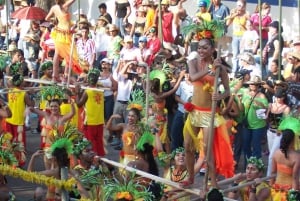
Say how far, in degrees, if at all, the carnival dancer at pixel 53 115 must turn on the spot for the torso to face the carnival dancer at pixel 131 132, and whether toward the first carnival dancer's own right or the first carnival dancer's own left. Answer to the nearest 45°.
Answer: approximately 45° to the first carnival dancer's own left

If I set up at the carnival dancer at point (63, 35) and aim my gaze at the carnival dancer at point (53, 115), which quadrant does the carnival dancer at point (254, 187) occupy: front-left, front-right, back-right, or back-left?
front-left

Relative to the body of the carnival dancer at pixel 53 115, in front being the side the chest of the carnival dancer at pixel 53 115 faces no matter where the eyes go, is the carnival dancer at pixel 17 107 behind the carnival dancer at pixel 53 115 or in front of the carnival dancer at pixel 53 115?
behind

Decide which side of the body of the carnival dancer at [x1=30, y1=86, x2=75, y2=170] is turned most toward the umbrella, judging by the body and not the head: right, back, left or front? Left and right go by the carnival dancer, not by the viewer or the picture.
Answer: back

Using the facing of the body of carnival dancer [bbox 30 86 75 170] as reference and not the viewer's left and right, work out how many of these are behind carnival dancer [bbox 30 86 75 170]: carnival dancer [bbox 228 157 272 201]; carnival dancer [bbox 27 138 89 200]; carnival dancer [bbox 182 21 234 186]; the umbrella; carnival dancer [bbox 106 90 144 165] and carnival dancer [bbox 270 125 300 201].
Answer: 1

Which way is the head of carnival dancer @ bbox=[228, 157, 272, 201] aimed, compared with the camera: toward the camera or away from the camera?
toward the camera

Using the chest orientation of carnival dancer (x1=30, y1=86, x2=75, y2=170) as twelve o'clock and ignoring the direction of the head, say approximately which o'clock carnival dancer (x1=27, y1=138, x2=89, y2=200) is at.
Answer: carnival dancer (x1=27, y1=138, x2=89, y2=200) is roughly at 12 o'clock from carnival dancer (x1=30, y1=86, x2=75, y2=170).

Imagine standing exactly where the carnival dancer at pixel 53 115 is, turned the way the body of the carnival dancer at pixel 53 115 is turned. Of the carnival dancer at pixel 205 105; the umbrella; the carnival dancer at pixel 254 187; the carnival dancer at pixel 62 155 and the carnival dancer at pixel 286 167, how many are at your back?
1

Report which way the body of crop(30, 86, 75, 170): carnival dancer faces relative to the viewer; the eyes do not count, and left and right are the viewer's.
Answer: facing the viewer

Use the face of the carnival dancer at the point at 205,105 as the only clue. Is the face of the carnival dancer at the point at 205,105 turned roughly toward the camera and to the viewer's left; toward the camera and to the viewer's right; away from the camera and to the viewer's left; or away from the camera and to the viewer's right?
toward the camera and to the viewer's left

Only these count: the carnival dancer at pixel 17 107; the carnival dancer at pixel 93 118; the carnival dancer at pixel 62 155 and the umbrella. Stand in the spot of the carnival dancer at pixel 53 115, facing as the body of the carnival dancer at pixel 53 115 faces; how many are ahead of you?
1

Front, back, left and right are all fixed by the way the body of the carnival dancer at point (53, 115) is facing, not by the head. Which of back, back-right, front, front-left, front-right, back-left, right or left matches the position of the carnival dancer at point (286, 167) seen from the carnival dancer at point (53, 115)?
front-left
